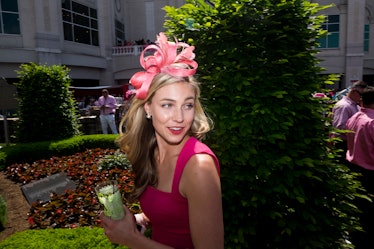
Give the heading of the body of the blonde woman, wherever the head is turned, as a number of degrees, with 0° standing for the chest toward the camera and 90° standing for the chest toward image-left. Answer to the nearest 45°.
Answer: approximately 45°

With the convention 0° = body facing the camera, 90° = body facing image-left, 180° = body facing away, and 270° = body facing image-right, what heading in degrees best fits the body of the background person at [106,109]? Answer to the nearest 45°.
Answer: approximately 0°

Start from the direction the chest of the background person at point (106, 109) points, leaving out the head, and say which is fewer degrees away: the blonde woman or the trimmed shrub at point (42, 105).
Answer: the blonde woman

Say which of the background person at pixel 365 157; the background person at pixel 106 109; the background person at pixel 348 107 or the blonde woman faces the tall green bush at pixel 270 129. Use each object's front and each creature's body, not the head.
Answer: the background person at pixel 106 109

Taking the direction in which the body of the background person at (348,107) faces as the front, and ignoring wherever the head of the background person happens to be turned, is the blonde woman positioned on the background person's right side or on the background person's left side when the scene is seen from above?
on the background person's right side

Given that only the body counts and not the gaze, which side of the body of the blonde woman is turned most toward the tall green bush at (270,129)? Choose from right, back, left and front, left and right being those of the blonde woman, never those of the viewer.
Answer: back

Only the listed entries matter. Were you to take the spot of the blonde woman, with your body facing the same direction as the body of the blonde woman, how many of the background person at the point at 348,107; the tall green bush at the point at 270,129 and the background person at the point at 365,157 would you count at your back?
3
